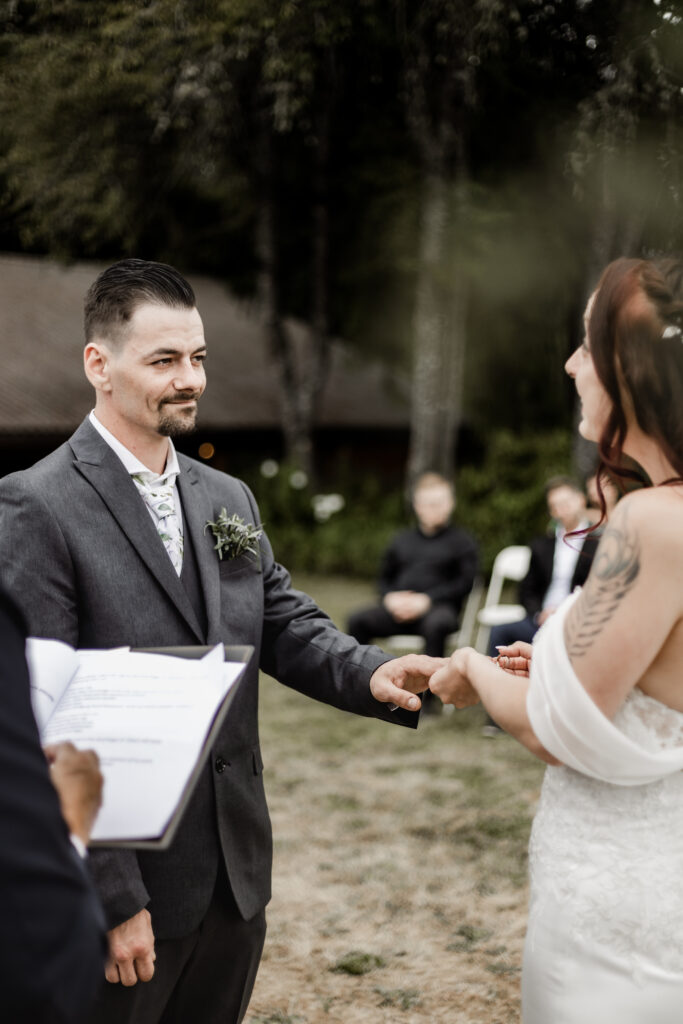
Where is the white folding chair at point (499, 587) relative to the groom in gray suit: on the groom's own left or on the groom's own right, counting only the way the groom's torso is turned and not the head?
on the groom's own left

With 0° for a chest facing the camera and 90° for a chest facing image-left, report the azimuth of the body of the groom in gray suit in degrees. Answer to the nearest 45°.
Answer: approximately 315°

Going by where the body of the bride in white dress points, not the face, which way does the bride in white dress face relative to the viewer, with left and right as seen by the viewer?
facing away from the viewer and to the left of the viewer

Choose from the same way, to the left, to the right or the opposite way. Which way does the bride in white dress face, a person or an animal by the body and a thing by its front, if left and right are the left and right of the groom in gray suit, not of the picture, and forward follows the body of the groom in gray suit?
the opposite way

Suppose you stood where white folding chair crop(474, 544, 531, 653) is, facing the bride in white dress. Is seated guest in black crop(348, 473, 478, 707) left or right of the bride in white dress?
right

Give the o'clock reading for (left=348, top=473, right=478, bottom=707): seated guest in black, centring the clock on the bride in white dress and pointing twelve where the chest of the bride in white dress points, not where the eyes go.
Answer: The seated guest in black is roughly at 1 o'clock from the bride in white dress.

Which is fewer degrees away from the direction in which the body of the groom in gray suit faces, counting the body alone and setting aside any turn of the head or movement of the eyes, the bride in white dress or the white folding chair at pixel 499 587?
the bride in white dress

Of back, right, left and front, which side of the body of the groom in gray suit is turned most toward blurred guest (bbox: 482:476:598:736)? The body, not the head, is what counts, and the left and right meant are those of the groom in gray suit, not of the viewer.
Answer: left
